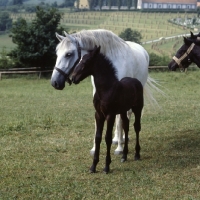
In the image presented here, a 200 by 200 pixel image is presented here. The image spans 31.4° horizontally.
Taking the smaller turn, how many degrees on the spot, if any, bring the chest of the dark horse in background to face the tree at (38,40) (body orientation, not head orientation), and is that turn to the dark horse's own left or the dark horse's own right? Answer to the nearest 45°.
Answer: approximately 45° to the dark horse's own right

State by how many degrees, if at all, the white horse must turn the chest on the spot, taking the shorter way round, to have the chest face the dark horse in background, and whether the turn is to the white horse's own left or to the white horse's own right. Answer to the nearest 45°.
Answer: approximately 135° to the white horse's own left

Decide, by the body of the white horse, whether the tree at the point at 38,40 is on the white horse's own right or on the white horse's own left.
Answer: on the white horse's own right

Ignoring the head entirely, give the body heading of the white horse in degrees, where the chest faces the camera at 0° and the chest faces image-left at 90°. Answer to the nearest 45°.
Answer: approximately 45°

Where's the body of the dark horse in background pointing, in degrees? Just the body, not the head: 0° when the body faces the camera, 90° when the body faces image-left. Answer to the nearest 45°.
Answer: approximately 90°

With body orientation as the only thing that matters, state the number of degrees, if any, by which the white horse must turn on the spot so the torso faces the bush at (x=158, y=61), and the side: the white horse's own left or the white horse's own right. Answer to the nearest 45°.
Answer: approximately 135° to the white horse's own right

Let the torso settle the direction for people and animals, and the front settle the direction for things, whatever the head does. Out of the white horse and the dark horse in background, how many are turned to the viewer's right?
0
